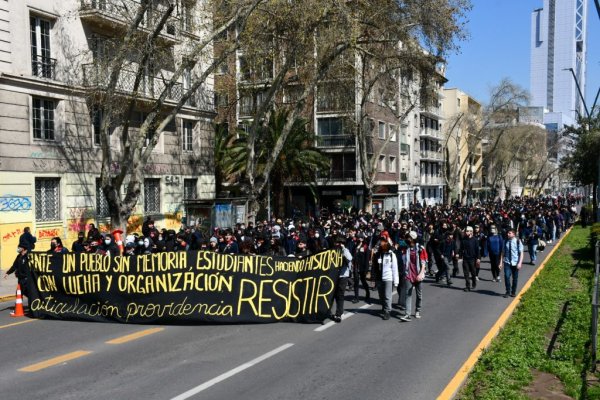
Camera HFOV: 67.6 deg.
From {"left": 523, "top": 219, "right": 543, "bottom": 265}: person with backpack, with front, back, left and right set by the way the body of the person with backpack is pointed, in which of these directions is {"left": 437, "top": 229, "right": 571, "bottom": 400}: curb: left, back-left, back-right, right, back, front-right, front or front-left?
front

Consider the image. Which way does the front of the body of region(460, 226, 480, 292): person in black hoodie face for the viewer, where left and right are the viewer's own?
facing the viewer

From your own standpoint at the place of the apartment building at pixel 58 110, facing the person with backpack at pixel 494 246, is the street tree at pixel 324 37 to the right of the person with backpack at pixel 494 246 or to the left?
left

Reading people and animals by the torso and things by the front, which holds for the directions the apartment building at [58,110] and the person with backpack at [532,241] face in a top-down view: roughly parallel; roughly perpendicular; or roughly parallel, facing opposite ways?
roughly perpendicular

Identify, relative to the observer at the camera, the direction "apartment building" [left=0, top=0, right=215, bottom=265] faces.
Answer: facing the viewer and to the right of the viewer

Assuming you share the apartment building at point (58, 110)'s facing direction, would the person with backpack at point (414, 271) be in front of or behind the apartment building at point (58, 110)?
in front

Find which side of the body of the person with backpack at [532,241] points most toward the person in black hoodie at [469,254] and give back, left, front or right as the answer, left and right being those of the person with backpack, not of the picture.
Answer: front

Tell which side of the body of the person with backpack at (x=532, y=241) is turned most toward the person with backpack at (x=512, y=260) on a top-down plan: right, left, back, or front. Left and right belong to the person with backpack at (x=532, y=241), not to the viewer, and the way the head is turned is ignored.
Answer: front

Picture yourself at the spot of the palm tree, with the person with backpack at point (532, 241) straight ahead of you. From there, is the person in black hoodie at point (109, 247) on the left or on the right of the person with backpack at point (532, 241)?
right

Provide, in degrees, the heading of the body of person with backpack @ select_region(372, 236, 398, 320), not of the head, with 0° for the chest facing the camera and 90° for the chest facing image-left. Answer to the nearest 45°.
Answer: approximately 0°

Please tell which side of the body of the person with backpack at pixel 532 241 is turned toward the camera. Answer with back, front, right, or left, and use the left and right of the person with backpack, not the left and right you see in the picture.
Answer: front

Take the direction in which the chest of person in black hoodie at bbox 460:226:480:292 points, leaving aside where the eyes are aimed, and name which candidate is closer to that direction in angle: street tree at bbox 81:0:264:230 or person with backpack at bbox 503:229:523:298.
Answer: the person with backpack

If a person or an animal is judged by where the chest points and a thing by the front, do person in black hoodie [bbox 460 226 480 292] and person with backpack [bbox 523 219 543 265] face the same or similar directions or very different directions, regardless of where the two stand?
same or similar directions
